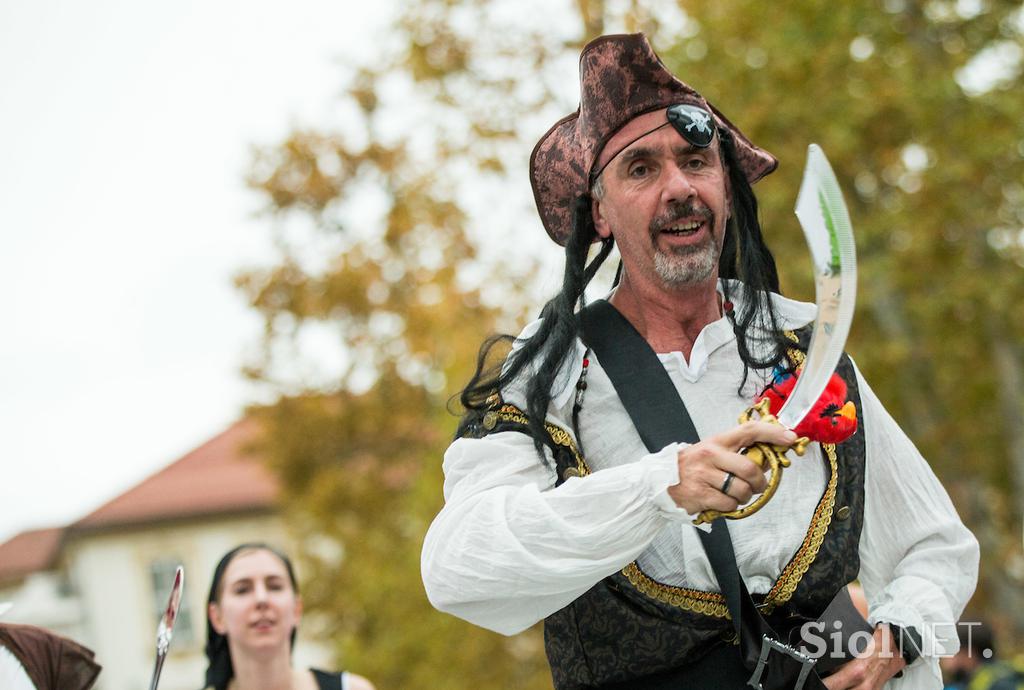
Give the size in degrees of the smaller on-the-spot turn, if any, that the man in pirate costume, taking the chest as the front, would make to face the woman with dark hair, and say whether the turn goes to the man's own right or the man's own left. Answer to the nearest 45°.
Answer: approximately 135° to the man's own right

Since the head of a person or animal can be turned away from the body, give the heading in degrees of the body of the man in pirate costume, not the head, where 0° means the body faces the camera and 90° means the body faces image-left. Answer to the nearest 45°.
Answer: approximately 0°

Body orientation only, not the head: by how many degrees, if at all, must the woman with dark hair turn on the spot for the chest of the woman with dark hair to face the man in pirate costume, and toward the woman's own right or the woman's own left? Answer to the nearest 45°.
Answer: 0° — they already face them

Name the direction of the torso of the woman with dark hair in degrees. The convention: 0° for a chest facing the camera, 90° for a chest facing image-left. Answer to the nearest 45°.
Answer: approximately 0°

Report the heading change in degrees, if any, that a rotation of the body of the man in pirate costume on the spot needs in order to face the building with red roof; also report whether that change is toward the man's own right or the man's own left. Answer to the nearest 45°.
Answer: approximately 135° to the man's own right

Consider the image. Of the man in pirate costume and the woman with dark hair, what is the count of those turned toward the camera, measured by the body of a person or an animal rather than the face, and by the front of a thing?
2
